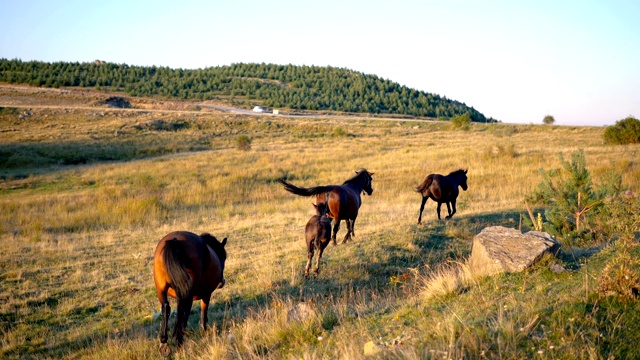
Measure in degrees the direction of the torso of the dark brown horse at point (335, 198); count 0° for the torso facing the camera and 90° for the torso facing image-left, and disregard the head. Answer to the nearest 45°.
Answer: approximately 225°

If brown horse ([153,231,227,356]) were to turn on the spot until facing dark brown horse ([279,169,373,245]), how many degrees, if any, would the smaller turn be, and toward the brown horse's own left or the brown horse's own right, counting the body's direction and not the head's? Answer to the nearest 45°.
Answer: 0° — it already faces it

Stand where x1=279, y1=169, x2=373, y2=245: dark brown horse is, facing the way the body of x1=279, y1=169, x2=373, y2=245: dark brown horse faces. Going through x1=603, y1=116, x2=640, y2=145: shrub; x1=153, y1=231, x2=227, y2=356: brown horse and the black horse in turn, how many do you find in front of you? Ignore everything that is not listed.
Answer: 2

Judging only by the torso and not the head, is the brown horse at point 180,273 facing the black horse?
yes

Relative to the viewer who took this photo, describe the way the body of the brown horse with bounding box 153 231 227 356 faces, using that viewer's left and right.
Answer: facing away from the viewer and to the right of the viewer

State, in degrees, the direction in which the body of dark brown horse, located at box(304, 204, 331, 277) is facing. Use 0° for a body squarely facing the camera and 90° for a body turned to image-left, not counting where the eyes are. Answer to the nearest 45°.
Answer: approximately 180°

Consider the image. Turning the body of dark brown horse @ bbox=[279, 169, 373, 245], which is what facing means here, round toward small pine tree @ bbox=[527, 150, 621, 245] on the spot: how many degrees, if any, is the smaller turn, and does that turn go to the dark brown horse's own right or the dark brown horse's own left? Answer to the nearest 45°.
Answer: approximately 45° to the dark brown horse's own right

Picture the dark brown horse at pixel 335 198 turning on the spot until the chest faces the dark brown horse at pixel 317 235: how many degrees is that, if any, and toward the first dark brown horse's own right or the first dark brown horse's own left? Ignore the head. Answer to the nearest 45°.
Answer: approximately 135° to the first dark brown horse's own right

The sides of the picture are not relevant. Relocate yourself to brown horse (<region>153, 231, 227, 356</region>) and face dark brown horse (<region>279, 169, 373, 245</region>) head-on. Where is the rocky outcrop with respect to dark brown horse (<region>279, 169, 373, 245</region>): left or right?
right

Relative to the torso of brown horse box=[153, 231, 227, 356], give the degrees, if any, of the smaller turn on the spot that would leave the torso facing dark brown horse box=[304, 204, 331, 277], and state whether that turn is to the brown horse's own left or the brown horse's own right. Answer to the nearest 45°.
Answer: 0° — it already faces it

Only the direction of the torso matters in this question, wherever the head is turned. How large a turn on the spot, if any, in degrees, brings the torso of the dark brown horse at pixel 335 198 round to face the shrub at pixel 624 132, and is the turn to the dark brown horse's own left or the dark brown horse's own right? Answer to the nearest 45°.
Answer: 0° — it already faces it

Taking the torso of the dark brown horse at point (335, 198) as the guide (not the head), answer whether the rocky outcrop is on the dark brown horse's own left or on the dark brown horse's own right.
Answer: on the dark brown horse's own right
